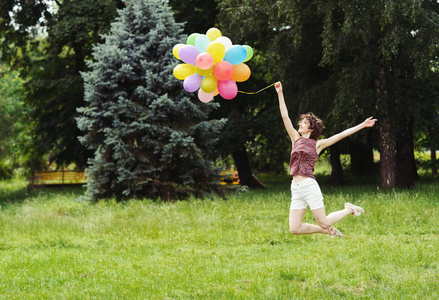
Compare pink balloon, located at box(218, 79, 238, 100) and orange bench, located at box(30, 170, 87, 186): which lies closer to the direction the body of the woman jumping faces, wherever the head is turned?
the pink balloon

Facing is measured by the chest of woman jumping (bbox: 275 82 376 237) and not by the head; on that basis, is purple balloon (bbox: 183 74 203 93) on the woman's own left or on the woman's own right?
on the woman's own right

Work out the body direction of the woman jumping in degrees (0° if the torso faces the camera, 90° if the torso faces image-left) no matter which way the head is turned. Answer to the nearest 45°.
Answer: approximately 45°

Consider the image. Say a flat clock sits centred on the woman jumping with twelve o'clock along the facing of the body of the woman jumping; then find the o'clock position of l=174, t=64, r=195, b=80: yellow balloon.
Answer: The yellow balloon is roughly at 2 o'clock from the woman jumping.

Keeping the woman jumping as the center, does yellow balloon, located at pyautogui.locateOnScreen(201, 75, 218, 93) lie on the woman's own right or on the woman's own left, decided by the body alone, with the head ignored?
on the woman's own right
